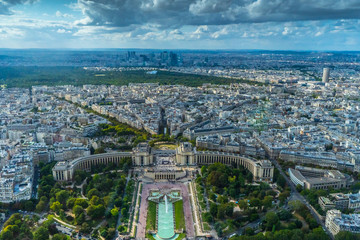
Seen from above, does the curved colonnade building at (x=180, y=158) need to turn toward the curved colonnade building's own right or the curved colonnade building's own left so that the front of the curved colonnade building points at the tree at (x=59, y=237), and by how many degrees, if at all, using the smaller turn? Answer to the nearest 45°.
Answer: approximately 45° to the curved colonnade building's own right

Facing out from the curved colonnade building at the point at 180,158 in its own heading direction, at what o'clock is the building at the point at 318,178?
The building is roughly at 10 o'clock from the curved colonnade building.

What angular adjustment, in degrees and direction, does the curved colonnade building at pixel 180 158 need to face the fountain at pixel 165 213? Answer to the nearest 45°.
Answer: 0° — it already faces it

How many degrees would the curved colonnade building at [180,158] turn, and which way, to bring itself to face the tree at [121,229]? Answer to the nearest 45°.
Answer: approximately 45° to its right

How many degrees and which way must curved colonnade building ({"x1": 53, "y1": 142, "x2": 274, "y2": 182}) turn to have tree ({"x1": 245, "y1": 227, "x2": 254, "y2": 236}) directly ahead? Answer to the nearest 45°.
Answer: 0° — it already faces it

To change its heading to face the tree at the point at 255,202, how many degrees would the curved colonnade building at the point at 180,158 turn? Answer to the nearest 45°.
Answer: approximately 45° to its left

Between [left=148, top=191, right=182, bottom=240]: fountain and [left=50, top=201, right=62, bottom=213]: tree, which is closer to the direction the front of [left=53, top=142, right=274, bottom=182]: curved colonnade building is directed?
the fountain

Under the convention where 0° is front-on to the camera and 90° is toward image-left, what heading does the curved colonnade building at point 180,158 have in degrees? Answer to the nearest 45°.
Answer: approximately 0°

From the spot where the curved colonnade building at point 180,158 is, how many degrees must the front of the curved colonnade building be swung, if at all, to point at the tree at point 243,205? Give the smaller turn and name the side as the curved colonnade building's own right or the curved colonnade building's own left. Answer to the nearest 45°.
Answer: approximately 45° to the curved colonnade building's own left

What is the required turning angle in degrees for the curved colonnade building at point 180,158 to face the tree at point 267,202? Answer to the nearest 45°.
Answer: approximately 45° to its left

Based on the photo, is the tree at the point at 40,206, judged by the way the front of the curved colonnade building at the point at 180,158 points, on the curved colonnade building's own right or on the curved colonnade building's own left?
on the curved colonnade building's own right

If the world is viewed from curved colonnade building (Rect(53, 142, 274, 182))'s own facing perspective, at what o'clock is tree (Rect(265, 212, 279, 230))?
The tree is roughly at 11 o'clock from the curved colonnade building.
